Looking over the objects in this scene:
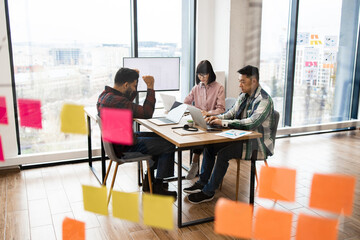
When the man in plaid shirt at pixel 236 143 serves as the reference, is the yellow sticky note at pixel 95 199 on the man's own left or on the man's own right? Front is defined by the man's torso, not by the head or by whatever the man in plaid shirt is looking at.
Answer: on the man's own left

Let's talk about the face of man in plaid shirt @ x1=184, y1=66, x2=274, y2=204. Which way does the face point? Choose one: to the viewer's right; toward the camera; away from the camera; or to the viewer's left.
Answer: to the viewer's left

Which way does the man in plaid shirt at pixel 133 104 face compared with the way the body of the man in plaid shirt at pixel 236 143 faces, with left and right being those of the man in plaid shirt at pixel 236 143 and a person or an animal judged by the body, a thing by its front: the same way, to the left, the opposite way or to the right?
the opposite way

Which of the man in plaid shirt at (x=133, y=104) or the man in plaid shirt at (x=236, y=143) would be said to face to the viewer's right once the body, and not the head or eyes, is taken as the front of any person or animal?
the man in plaid shirt at (x=133, y=104)

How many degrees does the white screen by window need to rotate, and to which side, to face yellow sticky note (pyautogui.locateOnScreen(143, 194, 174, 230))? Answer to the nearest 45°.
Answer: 0° — it already faces it

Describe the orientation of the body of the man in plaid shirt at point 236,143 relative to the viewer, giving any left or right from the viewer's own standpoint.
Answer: facing to the left of the viewer

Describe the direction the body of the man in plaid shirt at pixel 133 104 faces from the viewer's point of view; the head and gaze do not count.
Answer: to the viewer's right

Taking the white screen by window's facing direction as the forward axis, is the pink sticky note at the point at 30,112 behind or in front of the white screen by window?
in front
